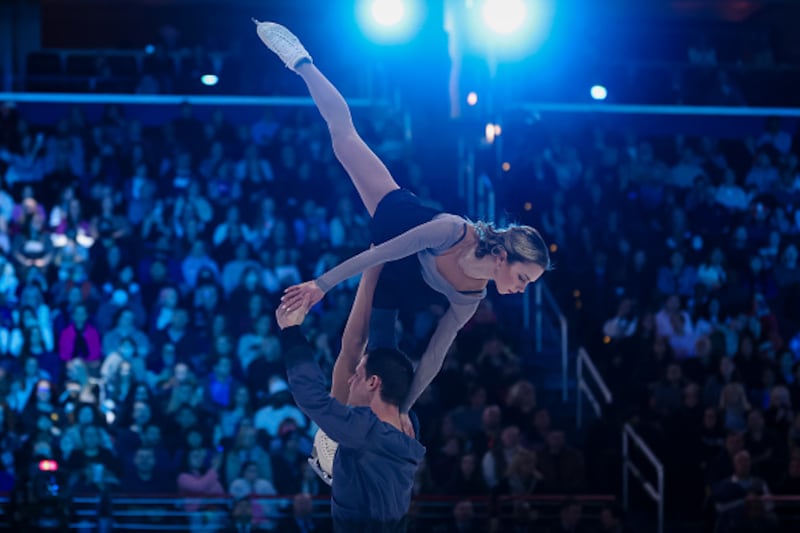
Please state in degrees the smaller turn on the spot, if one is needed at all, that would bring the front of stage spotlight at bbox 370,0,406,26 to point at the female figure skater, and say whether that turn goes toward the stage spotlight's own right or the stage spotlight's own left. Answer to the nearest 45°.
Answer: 0° — it already faces them

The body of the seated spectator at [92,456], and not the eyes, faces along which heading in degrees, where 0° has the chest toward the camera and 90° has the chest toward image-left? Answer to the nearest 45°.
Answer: approximately 0°

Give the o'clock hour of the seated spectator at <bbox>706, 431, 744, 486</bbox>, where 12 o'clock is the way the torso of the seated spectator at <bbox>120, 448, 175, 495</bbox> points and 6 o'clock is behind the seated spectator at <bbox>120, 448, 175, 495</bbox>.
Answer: the seated spectator at <bbox>706, 431, 744, 486</bbox> is roughly at 9 o'clock from the seated spectator at <bbox>120, 448, 175, 495</bbox>.

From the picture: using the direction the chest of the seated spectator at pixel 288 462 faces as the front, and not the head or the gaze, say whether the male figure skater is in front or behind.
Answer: in front

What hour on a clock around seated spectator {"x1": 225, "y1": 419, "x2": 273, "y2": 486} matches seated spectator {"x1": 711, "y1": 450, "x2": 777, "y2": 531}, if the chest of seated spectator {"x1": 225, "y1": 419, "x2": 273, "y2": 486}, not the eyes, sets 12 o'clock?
seated spectator {"x1": 711, "y1": 450, "x2": 777, "y2": 531} is roughly at 9 o'clock from seated spectator {"x1": 225, "y1": 419, "x2": 273, "y2": 486}.

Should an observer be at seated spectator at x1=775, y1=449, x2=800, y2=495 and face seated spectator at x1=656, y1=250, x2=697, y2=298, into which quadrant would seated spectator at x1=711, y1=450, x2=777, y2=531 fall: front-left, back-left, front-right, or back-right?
back-left

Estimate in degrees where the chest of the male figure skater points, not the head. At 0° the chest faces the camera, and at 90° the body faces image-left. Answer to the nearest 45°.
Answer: approximately 135°

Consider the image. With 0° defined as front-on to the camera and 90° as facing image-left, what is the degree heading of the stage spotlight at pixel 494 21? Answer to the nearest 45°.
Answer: approximately 0°
